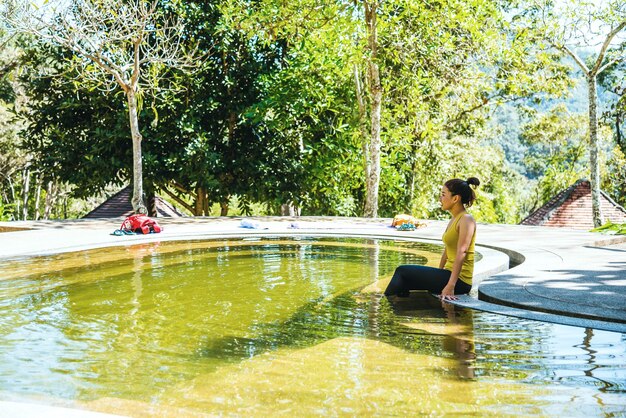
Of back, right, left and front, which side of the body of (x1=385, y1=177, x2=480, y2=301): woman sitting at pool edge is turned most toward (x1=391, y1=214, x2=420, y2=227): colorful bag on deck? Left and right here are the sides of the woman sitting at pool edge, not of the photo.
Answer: right

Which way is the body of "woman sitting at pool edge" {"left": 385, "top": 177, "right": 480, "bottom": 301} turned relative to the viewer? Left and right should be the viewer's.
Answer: facing to the left of the viewer

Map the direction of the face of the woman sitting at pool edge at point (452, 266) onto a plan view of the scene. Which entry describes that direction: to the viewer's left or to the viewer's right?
to the viewer's left

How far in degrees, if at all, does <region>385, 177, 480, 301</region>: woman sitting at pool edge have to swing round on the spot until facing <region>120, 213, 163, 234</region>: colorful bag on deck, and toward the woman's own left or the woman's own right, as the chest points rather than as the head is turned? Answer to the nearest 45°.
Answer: approximately 45° to the woman's own right

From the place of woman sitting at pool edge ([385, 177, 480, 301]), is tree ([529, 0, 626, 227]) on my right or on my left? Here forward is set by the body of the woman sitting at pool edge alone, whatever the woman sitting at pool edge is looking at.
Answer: on my right
